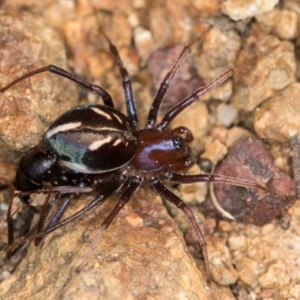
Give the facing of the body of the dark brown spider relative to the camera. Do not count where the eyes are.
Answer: to the viewer's right
